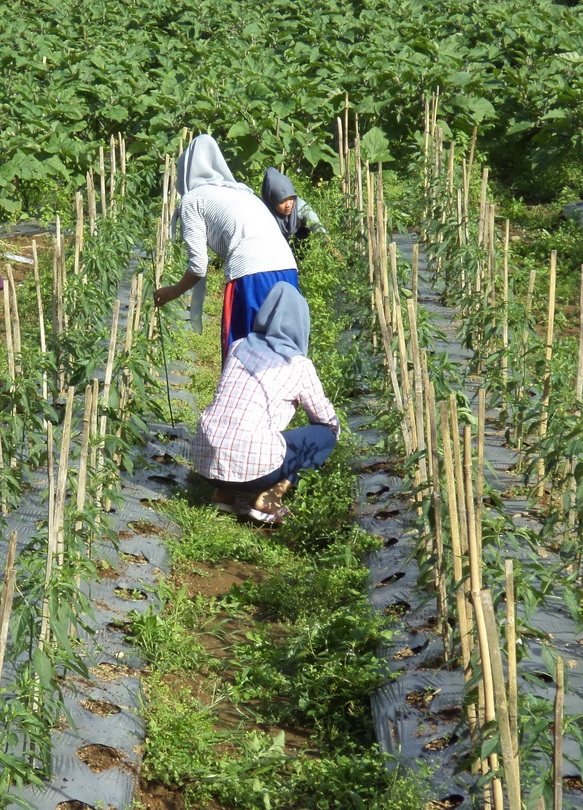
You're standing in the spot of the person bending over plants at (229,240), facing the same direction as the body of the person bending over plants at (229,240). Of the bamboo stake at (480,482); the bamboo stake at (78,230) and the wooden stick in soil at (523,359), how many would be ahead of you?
1

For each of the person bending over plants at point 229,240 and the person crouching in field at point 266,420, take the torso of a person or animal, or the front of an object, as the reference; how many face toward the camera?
0

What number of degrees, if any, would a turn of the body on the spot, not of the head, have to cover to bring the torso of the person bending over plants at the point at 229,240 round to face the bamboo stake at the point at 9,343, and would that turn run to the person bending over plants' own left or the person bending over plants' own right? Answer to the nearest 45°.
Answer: approximately 90° to the person bending over plants' own left

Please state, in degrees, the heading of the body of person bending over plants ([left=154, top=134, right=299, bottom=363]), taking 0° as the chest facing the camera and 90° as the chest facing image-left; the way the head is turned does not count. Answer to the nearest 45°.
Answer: approximately 135°

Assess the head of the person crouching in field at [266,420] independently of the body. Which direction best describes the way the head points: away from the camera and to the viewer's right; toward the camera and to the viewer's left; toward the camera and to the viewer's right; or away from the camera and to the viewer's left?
away from the camera and to the viewer's right

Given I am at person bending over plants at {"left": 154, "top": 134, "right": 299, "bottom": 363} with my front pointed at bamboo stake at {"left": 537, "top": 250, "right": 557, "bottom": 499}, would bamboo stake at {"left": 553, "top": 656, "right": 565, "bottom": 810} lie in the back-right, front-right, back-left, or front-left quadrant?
front-right

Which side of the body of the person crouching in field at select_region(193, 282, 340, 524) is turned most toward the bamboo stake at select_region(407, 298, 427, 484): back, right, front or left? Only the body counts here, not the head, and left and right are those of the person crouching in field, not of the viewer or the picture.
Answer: right

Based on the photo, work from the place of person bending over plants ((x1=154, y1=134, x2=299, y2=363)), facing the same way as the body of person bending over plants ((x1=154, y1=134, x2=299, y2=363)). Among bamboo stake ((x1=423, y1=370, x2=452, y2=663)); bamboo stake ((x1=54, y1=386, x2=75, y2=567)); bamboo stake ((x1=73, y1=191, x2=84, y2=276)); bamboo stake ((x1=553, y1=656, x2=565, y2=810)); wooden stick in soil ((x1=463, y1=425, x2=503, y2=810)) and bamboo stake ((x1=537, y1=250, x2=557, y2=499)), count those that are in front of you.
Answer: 1

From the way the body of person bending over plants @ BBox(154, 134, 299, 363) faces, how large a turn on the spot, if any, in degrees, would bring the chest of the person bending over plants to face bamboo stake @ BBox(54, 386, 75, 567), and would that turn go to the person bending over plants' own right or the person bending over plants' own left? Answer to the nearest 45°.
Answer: approximately 135° to the person bending over plants' own left

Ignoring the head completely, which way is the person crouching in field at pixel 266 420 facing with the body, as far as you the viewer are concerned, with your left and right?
facing away from the viewer and to the right of the viewer

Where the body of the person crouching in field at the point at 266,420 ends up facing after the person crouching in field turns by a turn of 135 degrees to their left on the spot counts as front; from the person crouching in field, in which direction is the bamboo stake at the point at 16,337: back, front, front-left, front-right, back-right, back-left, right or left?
front

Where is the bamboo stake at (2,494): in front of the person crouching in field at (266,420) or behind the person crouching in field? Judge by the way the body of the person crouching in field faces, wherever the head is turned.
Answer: behind

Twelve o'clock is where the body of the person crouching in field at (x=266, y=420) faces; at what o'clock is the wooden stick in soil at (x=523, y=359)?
The wooden stick in soil is roughly at 1 o'clock from the person crouching in field.
